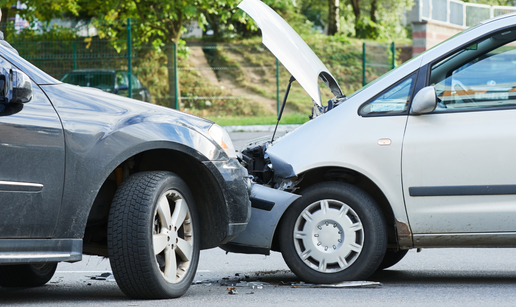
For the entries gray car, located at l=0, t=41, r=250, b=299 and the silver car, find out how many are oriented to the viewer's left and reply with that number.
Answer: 1

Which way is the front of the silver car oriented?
to the viewer's left

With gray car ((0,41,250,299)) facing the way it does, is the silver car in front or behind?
in front

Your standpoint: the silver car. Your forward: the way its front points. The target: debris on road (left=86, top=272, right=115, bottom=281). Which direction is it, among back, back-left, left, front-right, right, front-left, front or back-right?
front

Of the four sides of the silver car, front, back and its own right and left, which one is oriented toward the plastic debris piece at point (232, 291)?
front

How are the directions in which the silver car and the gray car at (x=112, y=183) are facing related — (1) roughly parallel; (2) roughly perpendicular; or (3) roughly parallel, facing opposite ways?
roughly parallel, facing opposite ways

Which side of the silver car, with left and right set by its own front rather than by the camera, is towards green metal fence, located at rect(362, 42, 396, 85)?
right

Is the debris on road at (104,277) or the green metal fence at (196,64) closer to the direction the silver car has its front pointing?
the debris on road

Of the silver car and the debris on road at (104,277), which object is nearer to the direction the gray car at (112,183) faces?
the silver car

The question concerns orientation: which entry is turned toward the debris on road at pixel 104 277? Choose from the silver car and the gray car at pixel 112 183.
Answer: the silver car

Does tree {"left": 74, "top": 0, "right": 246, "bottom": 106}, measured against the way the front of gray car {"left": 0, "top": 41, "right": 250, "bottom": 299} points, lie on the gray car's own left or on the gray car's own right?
on the gray car's own left

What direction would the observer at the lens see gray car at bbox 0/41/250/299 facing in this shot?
facing to the right of the viewer
